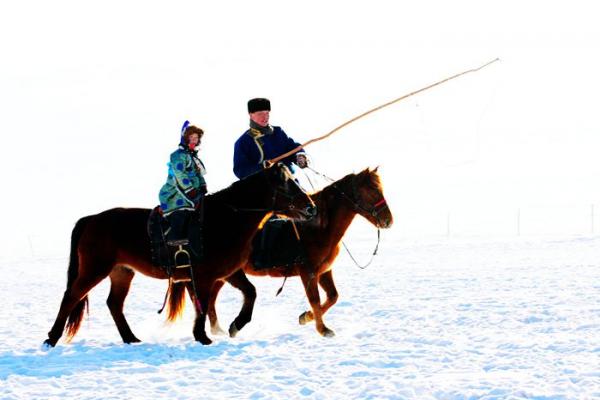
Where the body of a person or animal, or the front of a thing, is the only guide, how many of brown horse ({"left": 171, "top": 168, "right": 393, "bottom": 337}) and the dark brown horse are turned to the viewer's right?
2

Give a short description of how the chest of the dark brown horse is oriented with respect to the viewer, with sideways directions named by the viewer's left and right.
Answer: facing to the right of the viewer

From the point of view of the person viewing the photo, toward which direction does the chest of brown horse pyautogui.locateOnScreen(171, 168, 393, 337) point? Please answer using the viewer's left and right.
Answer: facing to the right of the viewer
